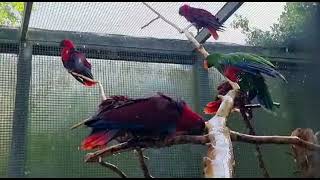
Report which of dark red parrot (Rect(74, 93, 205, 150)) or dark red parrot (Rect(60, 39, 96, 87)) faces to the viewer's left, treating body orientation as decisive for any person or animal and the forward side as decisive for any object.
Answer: dark red parrot (Rect(60, 39, 96, 87))

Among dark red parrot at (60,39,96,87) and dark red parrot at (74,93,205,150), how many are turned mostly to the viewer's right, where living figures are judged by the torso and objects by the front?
1

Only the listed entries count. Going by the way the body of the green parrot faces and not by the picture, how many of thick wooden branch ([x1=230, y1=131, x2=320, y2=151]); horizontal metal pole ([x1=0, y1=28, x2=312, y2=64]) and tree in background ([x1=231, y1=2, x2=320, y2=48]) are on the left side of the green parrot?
1

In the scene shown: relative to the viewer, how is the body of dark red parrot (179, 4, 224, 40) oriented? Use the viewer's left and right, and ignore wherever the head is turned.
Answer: facing to the left of the viewer

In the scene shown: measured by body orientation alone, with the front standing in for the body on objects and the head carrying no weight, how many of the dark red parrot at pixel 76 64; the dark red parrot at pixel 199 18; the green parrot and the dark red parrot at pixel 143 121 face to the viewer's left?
3

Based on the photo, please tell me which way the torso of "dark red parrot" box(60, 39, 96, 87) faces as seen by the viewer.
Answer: to the viewer's left

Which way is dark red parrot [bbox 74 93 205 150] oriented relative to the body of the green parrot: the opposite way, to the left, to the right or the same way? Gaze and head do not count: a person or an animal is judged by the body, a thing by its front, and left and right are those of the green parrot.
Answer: the opposite way

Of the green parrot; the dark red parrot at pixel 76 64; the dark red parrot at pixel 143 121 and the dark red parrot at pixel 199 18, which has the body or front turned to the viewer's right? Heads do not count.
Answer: the dark red parrot at pixel 143 121

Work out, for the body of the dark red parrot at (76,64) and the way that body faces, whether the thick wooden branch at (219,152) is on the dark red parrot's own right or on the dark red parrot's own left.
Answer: on the dark red parrot's own left

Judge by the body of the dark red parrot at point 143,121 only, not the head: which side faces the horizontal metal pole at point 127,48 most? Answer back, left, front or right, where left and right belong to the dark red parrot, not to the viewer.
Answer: left

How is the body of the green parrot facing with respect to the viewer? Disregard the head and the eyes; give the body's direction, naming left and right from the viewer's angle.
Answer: facing to the left of the viewer

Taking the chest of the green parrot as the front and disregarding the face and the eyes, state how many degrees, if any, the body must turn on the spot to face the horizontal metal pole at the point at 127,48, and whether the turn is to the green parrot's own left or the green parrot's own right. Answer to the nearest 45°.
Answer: approximately 45° to the green parrot's own right

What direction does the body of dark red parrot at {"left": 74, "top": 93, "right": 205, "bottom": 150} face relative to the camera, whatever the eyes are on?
to the viewer's right

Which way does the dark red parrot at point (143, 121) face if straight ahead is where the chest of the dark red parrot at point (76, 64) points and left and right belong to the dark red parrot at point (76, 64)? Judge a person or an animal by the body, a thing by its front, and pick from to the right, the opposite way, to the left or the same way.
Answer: the opposite way

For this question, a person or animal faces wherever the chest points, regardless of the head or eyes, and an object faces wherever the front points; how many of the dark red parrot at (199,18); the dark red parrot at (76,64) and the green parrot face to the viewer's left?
3

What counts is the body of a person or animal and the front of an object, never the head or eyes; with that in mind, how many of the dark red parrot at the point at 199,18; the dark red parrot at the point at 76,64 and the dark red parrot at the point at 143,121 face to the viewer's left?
2

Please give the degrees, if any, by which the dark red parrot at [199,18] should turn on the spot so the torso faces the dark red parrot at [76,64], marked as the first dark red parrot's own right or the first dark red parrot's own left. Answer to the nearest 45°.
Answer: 0° — it already faces it
